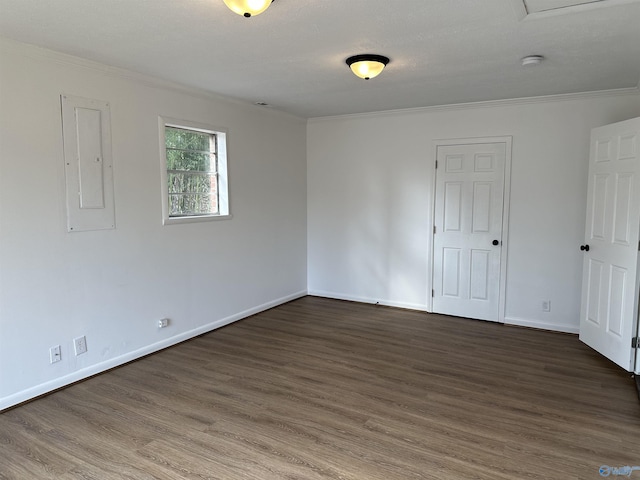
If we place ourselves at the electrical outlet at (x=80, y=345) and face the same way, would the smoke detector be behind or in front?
in front

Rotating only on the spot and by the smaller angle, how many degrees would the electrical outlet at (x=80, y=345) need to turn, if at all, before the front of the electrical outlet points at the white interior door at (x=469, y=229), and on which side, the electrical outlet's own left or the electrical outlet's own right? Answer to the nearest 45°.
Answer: approximately 45° to the electrical outlet's own left

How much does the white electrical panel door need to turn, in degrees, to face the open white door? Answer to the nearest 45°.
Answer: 0° — it already faces it

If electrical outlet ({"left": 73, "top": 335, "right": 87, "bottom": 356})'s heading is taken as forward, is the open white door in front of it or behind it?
in front

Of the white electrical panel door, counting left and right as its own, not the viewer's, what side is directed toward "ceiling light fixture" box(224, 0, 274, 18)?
front

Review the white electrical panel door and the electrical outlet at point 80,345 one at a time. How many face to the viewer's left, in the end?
0

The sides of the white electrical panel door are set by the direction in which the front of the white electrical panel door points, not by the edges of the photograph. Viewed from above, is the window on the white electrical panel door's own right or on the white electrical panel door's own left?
on the white electrical panel door's own left

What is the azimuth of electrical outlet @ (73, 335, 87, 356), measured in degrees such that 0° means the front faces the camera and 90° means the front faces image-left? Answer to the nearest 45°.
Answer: approximately 315°

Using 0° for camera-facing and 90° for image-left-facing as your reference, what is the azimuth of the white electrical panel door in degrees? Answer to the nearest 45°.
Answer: approximately 315°

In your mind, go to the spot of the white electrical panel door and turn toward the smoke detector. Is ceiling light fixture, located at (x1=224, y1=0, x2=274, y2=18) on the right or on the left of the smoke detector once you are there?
right
